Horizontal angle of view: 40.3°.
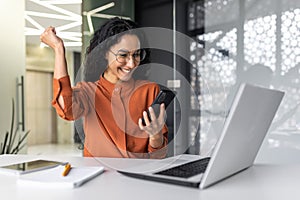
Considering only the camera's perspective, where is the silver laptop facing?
facing away from the viewer and to the left of the viewer

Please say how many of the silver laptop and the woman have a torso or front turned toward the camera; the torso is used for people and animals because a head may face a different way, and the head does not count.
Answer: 1

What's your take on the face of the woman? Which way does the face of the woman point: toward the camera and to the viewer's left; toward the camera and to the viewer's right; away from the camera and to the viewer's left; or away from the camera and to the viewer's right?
toward the camera and to the viewer's right

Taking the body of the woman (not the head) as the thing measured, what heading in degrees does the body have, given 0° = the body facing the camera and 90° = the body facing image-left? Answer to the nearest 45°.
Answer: approximately 0°

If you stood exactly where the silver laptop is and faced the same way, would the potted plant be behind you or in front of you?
in front
